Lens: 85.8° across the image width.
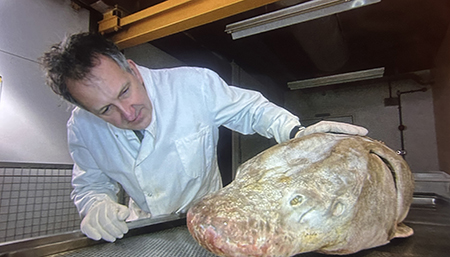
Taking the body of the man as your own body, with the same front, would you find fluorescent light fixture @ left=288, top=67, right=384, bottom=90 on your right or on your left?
on your left

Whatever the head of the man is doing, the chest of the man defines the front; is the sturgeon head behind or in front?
in front

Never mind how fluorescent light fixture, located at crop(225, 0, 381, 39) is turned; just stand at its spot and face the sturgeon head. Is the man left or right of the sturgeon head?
right

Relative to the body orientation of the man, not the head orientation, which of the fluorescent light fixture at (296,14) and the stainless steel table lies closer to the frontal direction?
the stainless steel table

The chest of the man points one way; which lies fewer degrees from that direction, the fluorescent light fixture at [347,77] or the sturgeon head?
the sturgeon head

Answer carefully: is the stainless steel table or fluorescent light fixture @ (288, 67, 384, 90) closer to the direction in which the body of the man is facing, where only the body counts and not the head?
the stainless steel table

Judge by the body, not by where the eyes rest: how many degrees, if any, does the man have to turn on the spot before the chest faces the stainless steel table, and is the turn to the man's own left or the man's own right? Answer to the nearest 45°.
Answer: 0° — they already face it

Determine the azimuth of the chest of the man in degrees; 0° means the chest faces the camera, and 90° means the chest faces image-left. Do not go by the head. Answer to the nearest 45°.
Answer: approximately 0°
